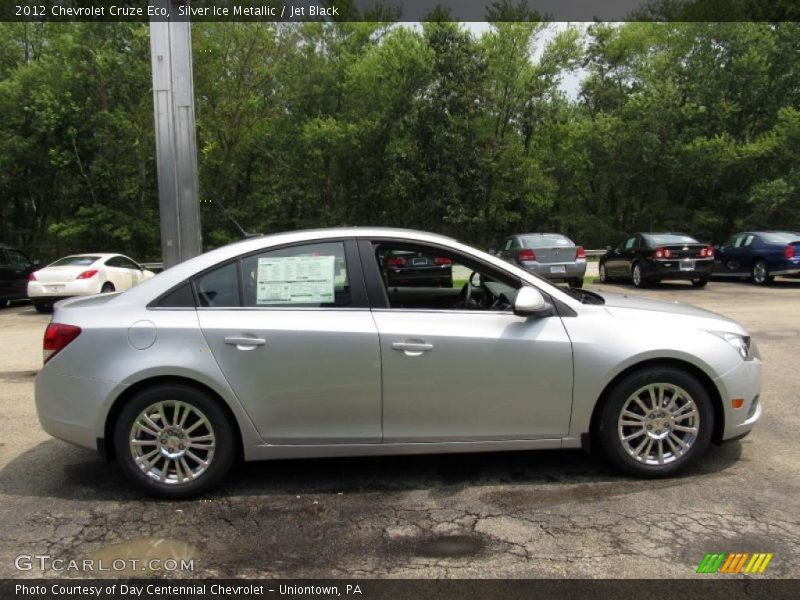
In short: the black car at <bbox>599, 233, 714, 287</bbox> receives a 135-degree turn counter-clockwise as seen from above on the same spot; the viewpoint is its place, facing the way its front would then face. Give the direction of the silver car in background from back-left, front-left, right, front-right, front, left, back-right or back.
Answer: front-right

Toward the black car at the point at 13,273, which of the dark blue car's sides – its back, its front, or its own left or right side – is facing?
left

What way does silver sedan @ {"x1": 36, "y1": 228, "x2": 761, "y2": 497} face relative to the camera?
to the viewer's right

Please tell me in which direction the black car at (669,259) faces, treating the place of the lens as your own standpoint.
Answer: facing away from the viewer and to the left of the viewer

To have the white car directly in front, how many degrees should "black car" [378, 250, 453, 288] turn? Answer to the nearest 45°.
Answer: approximately 45° to its left

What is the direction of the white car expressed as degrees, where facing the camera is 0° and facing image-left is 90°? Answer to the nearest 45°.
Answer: approximately 225°

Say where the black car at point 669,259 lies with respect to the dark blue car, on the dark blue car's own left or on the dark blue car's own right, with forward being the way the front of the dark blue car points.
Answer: on the dark blue car's own left

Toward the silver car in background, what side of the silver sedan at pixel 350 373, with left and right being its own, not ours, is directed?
left

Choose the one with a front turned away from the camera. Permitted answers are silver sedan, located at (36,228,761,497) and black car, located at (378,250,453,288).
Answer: the black car

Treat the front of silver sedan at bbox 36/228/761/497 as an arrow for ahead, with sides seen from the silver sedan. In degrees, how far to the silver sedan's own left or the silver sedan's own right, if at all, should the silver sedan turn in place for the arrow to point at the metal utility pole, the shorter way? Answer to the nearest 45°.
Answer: approximately 135° to the silver sedan's own left

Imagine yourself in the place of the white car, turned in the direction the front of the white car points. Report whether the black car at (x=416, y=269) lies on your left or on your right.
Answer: on your right

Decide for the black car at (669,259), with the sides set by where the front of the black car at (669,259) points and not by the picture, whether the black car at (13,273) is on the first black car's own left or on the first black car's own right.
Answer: on the first black car's own left

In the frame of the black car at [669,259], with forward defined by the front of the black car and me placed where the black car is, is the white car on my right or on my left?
on my left

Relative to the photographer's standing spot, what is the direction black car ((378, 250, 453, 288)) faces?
facing away from the viewer

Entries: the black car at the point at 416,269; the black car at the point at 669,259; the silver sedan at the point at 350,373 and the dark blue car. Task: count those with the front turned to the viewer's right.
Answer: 1

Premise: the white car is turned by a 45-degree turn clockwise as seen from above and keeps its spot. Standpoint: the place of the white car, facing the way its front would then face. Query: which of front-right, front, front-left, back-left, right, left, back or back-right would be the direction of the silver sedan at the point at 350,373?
right

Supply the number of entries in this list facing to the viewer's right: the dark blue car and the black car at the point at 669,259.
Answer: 0

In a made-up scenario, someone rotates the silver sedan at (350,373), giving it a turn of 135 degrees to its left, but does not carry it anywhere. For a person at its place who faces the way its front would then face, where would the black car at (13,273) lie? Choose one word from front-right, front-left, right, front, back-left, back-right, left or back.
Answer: front
